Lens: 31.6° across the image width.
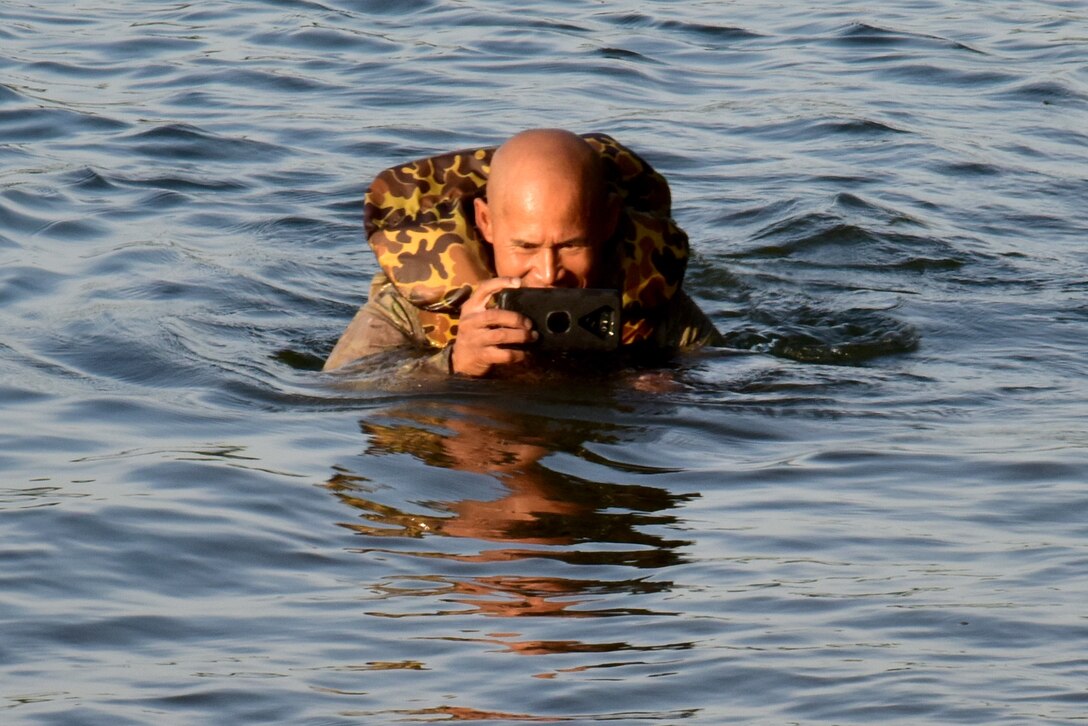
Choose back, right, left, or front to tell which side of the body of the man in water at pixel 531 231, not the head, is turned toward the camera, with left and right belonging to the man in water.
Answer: front
